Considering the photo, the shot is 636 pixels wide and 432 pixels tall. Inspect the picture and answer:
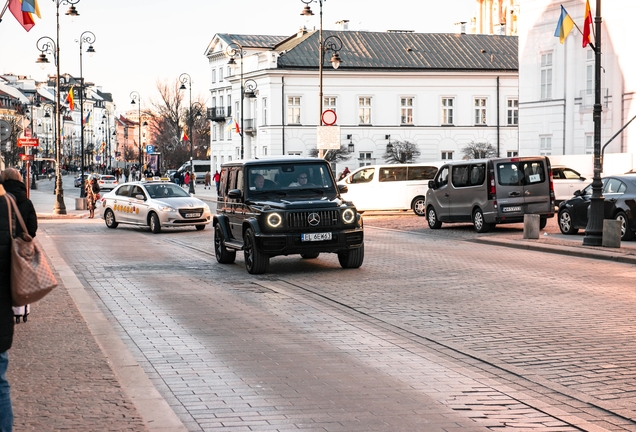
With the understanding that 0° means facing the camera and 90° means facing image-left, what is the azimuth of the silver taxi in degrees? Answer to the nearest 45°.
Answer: approximately 315°

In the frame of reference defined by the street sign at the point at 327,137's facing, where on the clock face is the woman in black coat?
The woman in black coat is roughly at 12 o'clock from the street sign.

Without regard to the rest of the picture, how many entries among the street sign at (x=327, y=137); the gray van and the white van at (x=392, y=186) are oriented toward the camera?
1

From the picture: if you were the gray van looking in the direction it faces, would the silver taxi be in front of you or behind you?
in front

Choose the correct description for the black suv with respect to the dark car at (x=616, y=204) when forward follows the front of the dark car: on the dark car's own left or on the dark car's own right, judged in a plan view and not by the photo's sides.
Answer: on the dark car's own left

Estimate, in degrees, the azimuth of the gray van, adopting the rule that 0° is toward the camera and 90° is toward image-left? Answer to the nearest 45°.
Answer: approximately 135°

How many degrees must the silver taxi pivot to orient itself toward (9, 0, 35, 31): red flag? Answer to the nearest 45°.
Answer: approximately 90° to its right

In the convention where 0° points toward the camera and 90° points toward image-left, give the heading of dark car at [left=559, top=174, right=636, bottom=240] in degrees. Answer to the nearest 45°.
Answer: approximately 135°

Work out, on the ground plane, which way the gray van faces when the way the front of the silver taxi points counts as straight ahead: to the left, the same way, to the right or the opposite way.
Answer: the opposite way

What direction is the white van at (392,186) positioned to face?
to the viewer's left

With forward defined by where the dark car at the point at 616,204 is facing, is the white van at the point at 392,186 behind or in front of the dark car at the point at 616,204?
in front

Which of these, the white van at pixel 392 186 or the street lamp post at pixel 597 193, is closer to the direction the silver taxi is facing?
the street lamp post

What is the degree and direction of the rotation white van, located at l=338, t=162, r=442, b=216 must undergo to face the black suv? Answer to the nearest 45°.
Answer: approximately 90° to its left
